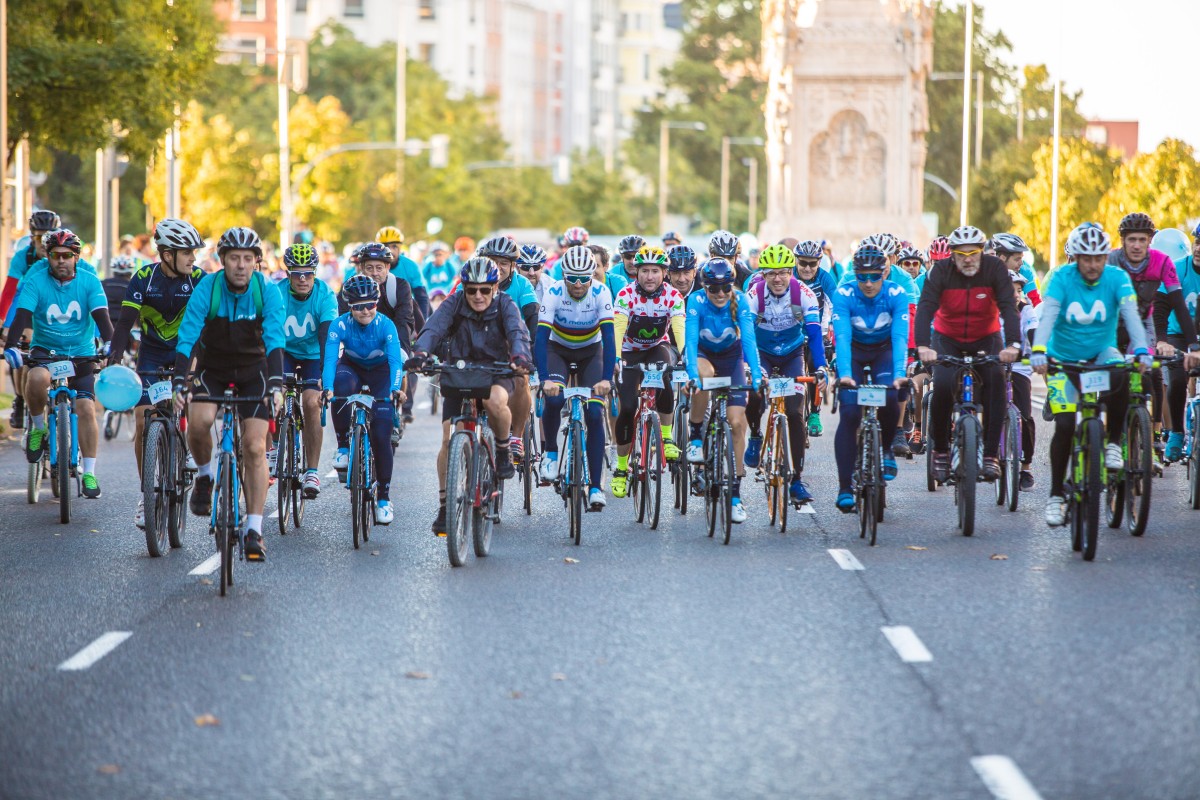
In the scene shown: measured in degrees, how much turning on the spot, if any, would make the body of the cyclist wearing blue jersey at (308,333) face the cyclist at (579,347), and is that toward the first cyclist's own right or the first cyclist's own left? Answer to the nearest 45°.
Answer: approximately 90° to the first cyclist's own left

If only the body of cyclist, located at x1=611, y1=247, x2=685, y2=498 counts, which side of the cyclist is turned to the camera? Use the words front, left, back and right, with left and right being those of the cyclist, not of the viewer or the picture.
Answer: front

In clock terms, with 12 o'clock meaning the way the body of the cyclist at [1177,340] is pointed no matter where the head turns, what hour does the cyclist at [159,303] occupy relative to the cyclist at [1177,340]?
the cyclist at [159,303] is roughly at 2 o'clock from the cyclist at [1177,340].

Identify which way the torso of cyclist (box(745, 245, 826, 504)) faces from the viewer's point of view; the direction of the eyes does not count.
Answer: toward the camera

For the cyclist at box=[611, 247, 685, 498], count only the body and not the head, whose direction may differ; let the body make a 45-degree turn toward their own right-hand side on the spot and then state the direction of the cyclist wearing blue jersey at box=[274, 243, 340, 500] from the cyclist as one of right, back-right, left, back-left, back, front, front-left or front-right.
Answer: front-right

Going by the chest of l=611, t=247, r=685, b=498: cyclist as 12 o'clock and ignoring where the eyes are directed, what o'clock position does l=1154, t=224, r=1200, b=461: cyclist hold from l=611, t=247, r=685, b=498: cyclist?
l=1154, t=224, r=1200, b=461: cyclist is roughly at 8 o'clock from l=611, t=247, r=685, b=498: cyclist.

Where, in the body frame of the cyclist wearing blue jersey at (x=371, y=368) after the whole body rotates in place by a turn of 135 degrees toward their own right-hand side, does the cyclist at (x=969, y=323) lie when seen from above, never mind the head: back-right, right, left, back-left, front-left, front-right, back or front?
back-right

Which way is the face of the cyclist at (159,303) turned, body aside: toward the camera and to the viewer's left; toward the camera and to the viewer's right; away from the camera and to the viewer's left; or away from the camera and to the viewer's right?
toward the camera and to the viewer's right

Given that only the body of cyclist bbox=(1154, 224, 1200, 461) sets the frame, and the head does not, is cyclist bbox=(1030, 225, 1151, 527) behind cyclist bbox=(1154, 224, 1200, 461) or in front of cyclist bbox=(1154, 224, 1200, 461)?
in front

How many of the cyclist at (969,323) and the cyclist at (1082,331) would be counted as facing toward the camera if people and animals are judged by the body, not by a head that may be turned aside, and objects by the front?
2

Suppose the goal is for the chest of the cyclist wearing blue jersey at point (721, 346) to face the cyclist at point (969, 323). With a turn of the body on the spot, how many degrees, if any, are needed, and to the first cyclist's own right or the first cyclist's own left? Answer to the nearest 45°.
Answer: approximately 90° to the first cyclist's own left

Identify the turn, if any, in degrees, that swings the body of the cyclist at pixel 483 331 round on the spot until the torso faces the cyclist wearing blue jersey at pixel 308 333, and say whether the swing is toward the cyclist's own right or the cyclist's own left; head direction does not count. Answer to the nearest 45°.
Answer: approximately 135° to the cyclist's own right

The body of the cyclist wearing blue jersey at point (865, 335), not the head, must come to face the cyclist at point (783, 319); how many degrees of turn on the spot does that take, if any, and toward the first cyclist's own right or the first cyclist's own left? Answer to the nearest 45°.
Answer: approximately 135° to the first cyclist's own right

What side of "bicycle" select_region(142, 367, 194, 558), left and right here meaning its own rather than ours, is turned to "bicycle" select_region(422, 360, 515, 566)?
left

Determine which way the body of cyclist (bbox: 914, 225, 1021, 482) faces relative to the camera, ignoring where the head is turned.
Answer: toward the camera
